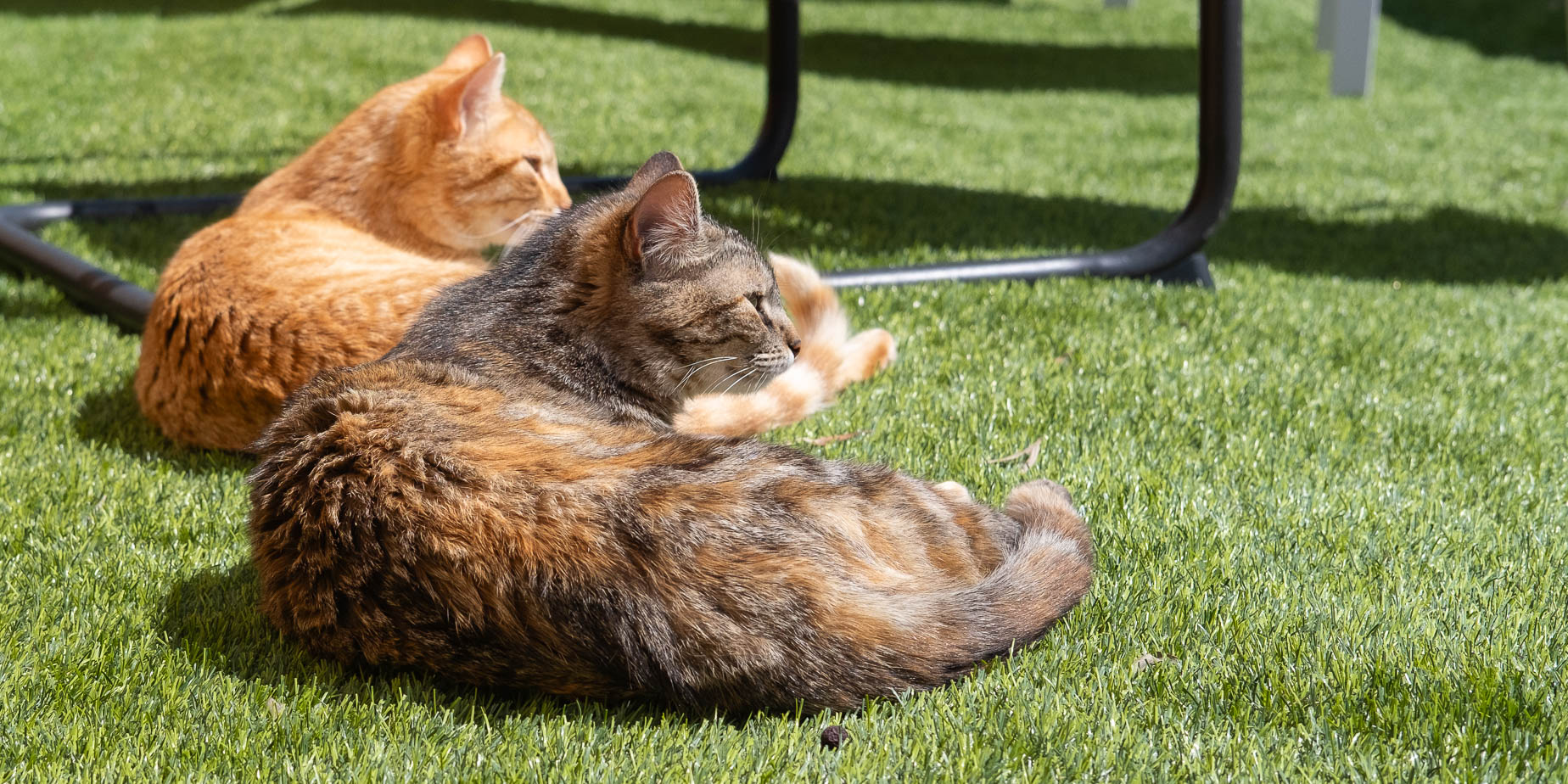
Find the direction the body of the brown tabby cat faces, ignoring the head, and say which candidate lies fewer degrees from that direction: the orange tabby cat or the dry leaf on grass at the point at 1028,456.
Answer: the dry leaf on grass

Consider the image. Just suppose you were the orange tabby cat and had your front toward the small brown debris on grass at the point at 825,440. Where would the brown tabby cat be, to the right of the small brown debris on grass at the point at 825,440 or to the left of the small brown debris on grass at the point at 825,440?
right

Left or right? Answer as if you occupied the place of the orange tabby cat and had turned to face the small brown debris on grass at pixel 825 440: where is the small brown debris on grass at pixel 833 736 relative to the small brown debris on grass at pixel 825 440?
right

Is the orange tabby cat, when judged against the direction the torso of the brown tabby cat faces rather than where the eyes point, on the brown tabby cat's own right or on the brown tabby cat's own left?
on the brown tabby cat's own left
